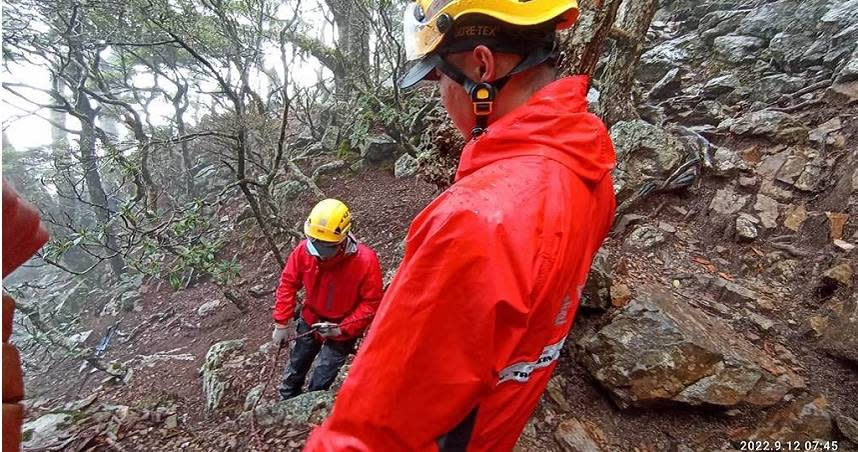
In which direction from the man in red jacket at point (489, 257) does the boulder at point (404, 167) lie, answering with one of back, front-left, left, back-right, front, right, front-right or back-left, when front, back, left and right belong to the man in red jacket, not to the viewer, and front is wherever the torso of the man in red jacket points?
front-right

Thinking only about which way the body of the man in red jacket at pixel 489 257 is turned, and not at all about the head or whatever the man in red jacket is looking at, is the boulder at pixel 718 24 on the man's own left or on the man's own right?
on the man's own right

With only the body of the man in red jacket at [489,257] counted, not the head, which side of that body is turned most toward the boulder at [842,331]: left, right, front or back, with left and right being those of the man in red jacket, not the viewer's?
right

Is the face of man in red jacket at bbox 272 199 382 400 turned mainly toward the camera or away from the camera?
toward the camera

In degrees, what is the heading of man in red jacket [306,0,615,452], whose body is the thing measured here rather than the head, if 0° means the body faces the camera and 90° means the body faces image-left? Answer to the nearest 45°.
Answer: approximately 135°

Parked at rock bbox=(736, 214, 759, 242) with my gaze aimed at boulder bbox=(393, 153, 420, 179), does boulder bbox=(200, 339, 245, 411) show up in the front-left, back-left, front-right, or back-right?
front-left

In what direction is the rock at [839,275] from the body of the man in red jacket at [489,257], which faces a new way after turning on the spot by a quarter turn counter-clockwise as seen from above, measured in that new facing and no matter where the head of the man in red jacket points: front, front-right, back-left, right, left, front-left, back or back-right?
back

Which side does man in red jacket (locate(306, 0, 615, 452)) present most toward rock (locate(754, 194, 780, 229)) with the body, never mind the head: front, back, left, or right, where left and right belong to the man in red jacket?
right

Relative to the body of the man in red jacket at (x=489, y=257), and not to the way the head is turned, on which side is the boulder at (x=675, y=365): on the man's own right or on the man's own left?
on the man's own right

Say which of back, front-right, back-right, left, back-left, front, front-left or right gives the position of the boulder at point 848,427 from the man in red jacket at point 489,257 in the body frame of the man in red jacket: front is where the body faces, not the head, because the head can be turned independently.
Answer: right

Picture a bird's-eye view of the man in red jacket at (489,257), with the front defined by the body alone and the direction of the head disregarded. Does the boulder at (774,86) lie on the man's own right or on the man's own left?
on the man's own right

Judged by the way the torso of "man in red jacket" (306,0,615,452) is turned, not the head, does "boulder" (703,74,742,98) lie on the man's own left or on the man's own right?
on the man's own right

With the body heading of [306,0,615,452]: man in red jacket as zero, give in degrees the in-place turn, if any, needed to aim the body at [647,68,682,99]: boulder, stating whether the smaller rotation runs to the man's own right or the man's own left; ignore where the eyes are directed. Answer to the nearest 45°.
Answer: approximately 90° to the man's own right

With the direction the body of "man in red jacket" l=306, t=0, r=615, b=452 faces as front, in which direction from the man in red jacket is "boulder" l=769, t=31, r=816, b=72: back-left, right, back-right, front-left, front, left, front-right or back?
right

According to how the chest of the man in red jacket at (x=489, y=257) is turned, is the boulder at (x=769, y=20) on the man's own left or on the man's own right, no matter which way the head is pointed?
on the man's own right

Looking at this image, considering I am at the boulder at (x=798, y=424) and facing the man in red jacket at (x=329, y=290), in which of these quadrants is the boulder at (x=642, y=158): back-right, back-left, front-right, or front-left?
front-right

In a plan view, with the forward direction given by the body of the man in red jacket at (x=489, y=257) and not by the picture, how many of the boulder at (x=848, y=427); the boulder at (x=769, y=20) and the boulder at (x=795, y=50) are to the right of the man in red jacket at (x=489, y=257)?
3

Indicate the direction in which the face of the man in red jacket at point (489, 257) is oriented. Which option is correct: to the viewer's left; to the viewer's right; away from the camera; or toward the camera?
to the viewer's left

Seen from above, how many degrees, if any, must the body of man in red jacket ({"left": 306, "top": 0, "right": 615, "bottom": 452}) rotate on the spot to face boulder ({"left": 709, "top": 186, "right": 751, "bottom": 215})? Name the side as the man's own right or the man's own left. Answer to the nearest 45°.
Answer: approximately 90° to the man's own right

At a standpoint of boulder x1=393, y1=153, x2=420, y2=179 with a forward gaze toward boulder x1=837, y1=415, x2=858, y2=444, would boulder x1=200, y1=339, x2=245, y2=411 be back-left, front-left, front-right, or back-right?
front-right
